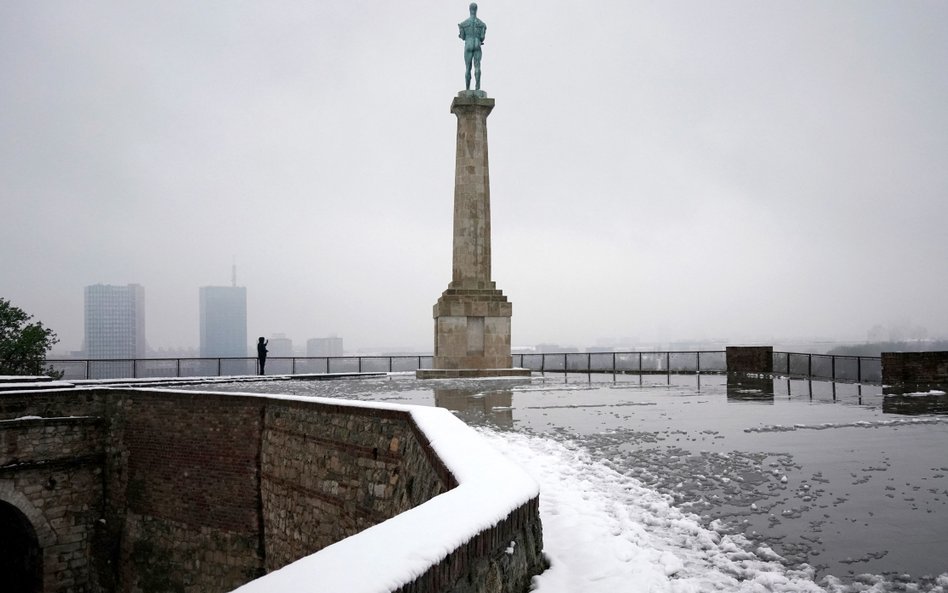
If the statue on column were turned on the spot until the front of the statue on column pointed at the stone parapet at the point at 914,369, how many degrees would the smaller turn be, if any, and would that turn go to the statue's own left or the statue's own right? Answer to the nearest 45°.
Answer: approximately 135° to the statue's own right

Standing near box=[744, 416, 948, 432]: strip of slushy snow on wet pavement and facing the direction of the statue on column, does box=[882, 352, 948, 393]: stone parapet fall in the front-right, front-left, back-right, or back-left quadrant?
front-right

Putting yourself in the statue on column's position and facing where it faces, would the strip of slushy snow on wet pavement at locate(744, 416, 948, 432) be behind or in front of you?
behind

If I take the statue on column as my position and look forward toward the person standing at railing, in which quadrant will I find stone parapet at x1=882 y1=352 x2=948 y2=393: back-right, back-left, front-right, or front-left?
back-left

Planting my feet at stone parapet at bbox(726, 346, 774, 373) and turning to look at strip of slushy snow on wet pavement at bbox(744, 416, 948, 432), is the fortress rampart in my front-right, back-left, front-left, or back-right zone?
front-right

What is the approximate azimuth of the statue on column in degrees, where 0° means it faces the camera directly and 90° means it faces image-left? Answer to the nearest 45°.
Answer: approximately 180°
